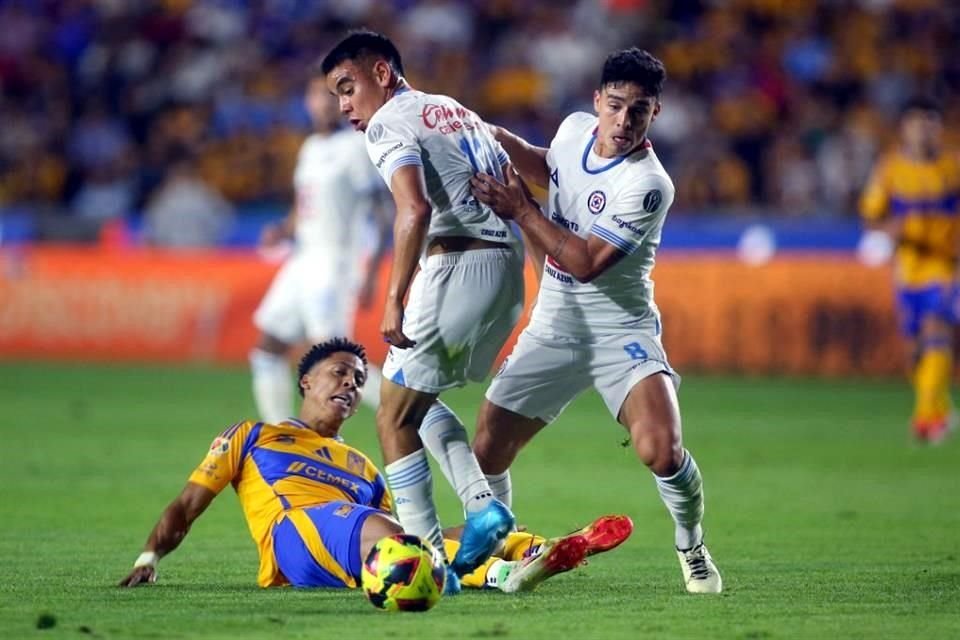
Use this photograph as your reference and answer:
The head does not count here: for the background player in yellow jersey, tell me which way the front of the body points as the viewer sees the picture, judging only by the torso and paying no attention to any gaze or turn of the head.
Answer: toward the camera

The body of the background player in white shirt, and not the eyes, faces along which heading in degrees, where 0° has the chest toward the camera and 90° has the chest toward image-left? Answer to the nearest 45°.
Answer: approximately 45°

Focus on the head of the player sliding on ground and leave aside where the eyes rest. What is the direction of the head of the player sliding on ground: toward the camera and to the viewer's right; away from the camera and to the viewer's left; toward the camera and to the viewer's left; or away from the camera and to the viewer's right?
toward the camera and to the viewer's right

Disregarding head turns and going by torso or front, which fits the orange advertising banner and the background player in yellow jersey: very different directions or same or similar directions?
same or similar directions

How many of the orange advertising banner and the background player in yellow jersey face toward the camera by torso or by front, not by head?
2

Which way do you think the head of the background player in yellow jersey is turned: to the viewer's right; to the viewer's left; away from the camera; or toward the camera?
toward the camera

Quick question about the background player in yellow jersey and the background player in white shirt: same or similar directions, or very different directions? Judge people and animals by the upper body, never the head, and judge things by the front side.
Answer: same or similar directions

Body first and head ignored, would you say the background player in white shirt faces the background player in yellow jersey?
no

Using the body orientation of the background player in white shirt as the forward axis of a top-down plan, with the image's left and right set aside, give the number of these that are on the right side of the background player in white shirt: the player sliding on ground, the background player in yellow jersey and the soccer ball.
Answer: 0

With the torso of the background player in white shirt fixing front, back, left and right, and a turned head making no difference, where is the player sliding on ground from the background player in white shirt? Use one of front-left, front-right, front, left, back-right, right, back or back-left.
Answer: front-left

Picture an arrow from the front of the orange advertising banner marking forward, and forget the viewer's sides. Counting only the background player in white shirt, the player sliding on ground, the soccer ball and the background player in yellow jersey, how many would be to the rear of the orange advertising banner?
0

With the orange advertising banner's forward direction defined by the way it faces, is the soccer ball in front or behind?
in front

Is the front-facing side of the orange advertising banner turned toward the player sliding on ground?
yes

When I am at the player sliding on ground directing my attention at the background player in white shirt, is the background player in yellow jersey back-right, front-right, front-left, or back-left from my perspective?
front-right

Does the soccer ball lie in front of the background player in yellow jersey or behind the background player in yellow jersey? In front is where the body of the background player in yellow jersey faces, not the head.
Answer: in front
